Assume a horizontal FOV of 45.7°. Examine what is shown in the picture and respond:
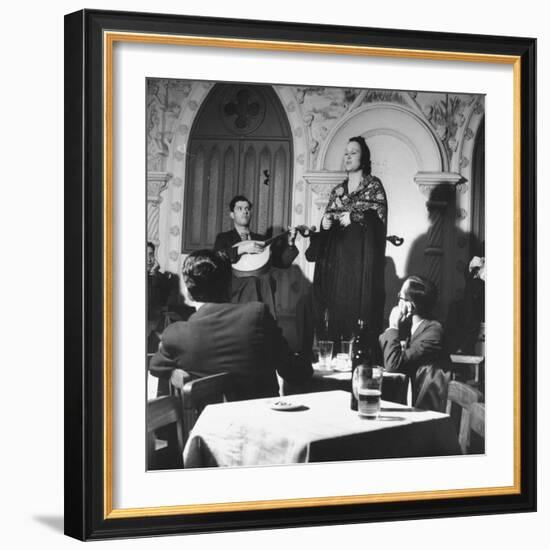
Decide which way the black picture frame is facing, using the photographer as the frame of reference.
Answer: facing the viewer and to the right of the viewer
